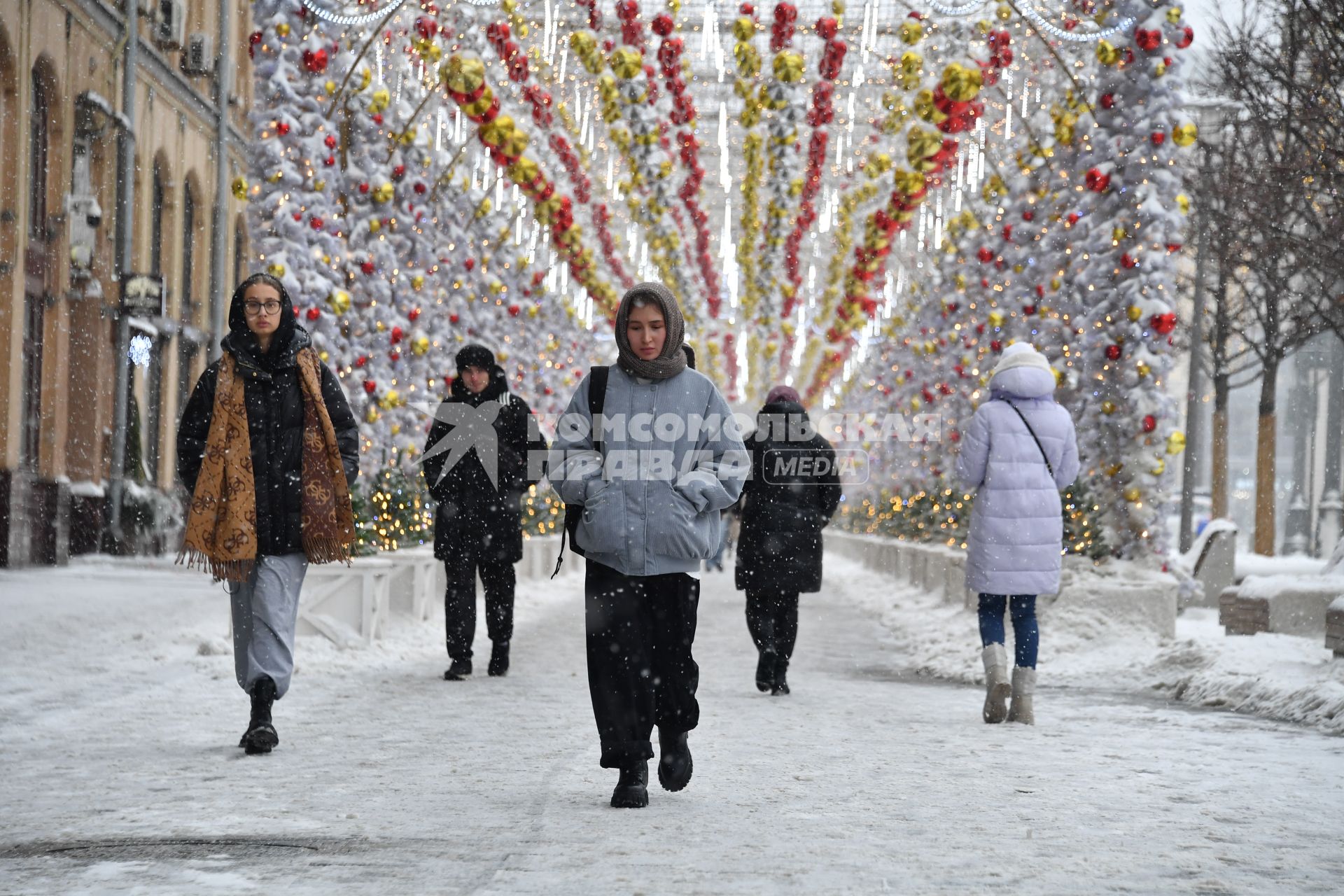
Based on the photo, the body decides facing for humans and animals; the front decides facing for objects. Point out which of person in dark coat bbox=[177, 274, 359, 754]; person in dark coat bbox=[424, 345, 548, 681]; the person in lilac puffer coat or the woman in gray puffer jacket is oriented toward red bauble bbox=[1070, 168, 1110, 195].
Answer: the person in lilac puffer coat

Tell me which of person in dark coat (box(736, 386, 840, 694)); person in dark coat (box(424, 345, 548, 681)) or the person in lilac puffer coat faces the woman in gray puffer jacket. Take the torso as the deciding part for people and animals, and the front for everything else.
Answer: person in dark coat (box(424, 345, 548, 681))

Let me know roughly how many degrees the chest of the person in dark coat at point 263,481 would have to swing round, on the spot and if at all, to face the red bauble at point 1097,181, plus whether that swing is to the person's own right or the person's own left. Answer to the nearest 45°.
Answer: approximately 135° to the person's own left

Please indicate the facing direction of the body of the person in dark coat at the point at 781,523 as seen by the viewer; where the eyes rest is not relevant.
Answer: away from the camera

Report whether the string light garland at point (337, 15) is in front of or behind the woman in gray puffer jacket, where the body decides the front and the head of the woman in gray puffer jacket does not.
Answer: behind

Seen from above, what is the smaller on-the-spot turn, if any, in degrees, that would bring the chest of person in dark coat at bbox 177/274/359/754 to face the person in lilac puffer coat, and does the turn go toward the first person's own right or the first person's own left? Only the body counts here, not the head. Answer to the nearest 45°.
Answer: approximately 90° to the first person's own left

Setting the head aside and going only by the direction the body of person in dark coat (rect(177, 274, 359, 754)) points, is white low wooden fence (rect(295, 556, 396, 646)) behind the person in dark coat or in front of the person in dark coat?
behind

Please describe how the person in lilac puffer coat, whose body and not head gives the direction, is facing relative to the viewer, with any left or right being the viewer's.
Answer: facing away from the viewer

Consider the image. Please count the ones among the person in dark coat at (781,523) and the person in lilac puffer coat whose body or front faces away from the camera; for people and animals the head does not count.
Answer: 2
